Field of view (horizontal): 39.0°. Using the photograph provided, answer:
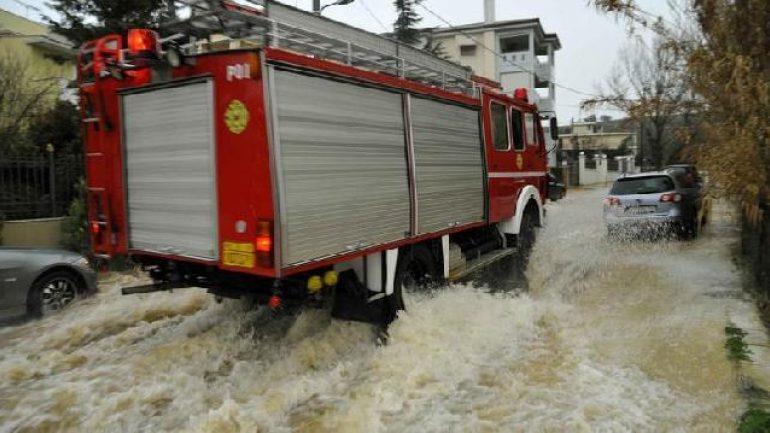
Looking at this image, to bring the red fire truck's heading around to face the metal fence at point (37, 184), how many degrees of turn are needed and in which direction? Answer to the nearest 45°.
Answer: approximately 90° to its left

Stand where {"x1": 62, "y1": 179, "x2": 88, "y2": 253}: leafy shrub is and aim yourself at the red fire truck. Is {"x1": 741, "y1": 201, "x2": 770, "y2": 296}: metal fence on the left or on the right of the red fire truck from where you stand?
left

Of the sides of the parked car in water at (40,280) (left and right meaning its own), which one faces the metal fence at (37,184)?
left

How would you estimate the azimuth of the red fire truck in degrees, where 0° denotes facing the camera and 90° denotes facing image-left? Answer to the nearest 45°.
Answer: approximately 225°

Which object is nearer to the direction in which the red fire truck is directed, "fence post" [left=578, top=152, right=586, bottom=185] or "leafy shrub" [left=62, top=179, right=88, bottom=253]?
the fence post

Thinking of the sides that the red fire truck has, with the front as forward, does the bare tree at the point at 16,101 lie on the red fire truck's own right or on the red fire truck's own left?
on the red fire truck's own left

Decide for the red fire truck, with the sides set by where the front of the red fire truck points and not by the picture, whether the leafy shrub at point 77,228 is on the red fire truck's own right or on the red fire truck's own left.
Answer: on the red fire truck's own left

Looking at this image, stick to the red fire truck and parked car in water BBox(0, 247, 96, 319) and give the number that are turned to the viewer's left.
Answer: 0

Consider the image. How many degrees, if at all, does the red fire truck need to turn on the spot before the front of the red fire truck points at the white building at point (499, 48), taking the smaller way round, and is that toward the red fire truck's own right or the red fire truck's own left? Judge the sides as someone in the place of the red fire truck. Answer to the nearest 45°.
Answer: approximately 45° to the red fire truck's own left
